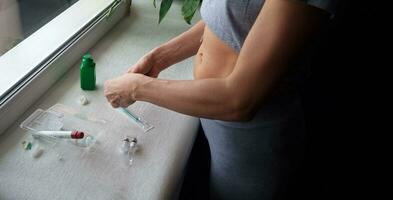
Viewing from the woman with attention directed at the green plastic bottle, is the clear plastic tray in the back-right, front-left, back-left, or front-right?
front-left

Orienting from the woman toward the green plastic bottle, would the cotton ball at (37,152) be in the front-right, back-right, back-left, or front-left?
front-left

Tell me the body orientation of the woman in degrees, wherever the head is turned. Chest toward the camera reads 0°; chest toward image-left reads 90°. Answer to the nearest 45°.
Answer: approximately 90°
